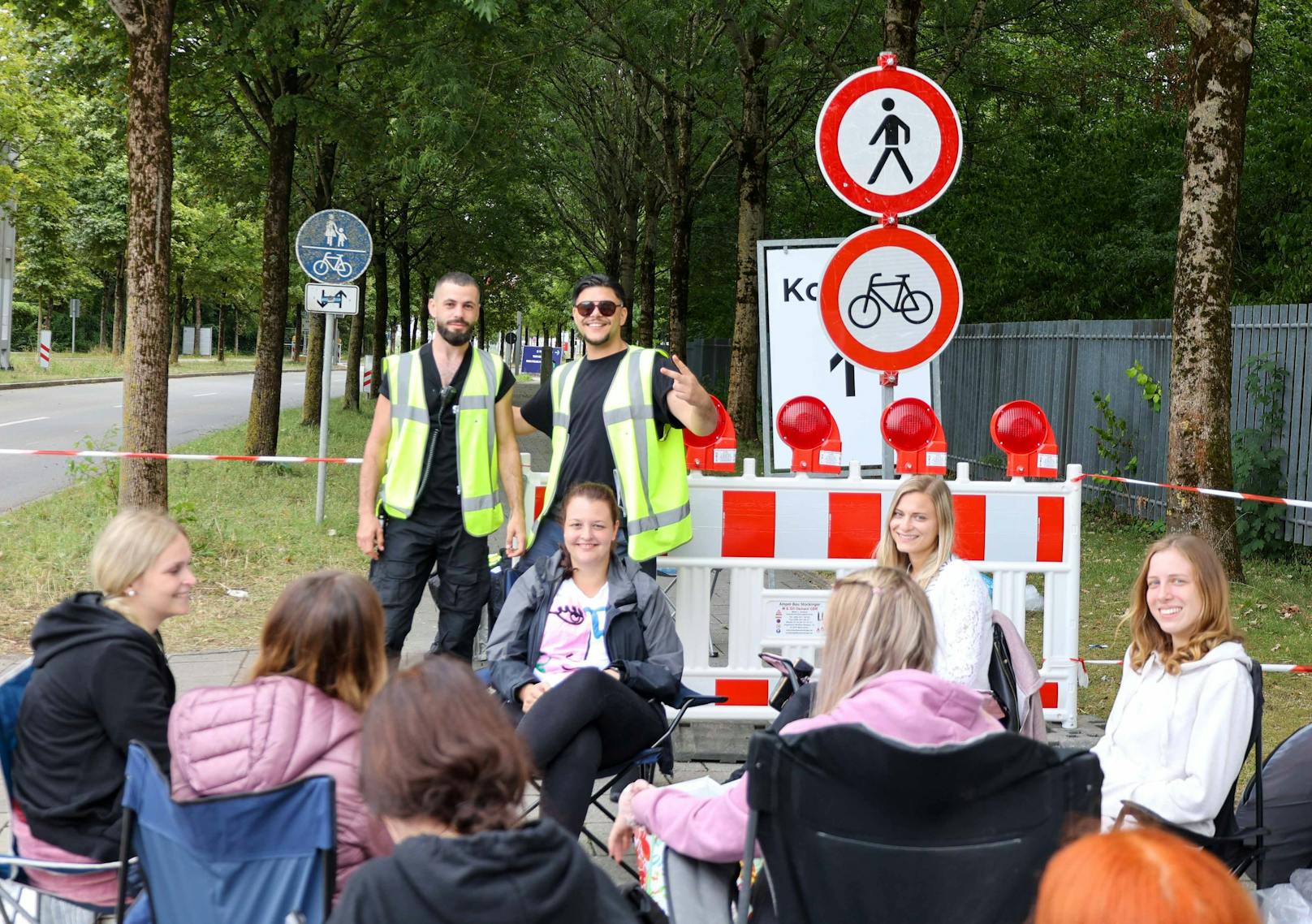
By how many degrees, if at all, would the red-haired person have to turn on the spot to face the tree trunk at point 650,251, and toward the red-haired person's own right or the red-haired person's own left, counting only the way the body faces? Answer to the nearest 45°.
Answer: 0° — they already face it

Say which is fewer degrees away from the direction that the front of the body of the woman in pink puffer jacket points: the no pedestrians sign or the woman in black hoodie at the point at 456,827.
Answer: the no pedestrians sign

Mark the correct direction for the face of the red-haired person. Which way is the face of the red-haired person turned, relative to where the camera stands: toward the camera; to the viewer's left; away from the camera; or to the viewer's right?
away from the camera

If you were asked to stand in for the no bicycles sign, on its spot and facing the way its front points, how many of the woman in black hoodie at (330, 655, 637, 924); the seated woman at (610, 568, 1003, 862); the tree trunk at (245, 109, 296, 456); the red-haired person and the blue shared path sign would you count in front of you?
3

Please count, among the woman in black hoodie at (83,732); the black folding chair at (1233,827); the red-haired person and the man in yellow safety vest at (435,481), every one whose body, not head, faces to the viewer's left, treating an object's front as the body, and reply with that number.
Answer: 1

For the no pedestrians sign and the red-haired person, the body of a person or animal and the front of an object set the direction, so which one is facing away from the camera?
the red-haired person

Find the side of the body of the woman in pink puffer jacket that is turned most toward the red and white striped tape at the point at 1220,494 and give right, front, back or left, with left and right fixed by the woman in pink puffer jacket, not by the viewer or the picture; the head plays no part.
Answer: front

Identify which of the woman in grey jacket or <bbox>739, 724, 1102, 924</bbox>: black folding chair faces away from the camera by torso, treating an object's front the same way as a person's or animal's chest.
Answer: the black folding chair

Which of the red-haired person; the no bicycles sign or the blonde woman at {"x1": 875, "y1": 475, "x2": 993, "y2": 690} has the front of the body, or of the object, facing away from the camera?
the red-haired person

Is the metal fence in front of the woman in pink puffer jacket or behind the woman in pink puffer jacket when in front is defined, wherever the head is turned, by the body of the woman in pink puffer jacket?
in front

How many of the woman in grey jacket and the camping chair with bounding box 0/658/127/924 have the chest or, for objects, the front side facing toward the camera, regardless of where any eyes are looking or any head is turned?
1
